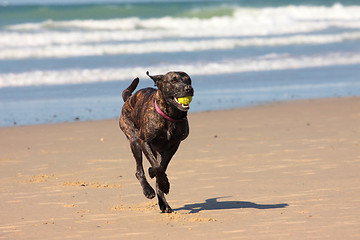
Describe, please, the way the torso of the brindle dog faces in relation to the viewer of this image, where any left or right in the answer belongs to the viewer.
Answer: facing the viewer and to the right of the viewer
